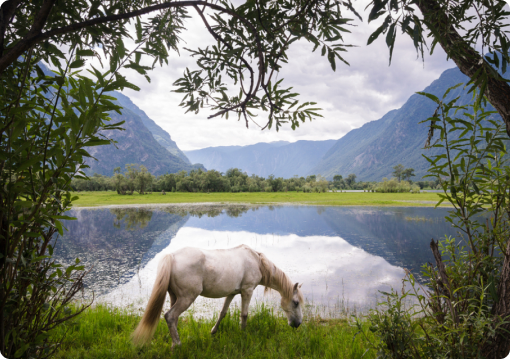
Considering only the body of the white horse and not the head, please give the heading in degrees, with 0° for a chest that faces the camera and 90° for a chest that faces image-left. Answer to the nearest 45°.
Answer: approximately 270°

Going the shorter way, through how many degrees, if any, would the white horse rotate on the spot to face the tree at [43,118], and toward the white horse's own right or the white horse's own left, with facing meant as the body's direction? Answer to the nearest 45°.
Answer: approximately 90° to the white horse's own right
